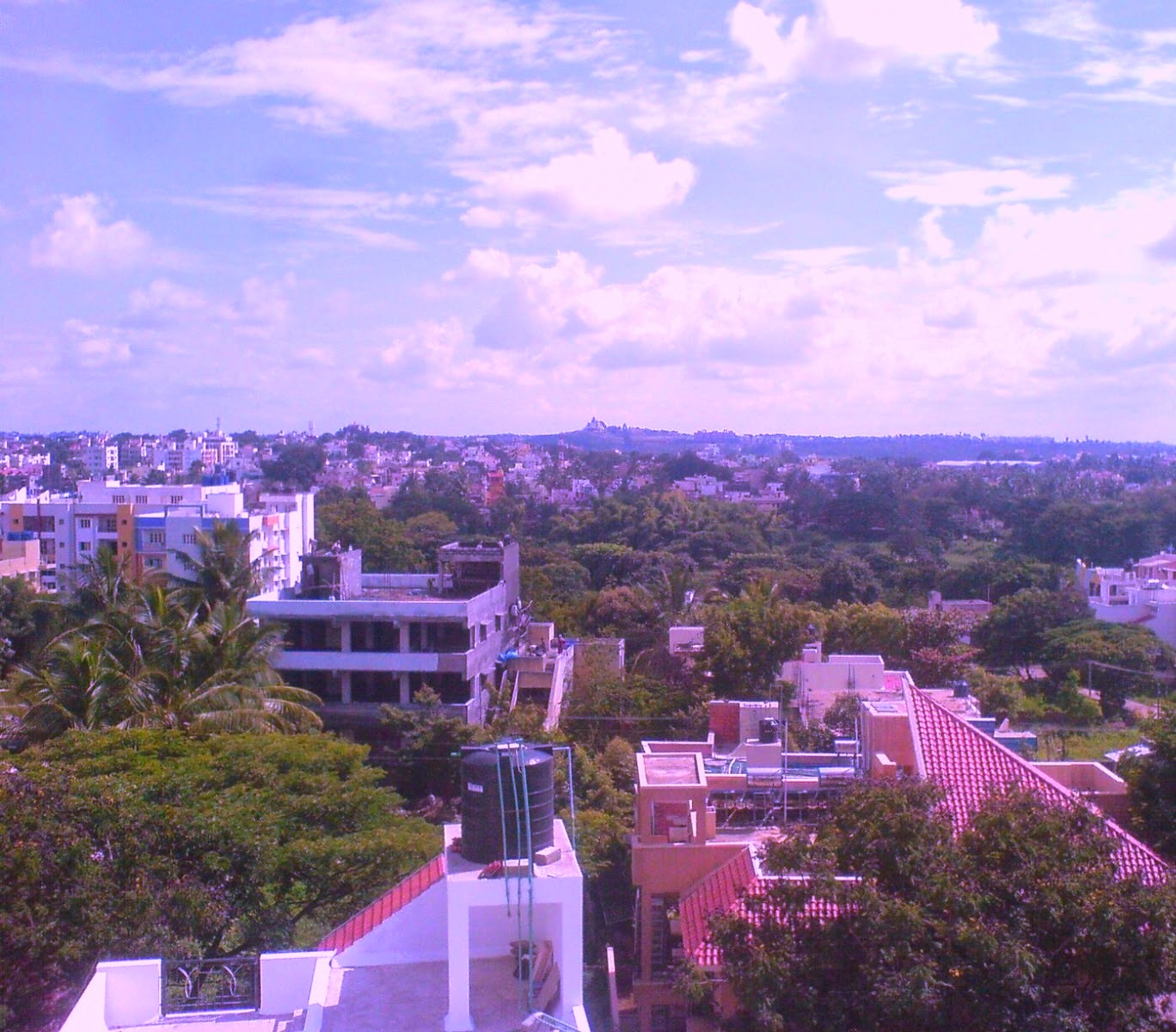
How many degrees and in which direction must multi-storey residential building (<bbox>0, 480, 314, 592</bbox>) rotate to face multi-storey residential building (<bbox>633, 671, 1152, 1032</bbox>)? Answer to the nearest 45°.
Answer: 0° — it already faces it

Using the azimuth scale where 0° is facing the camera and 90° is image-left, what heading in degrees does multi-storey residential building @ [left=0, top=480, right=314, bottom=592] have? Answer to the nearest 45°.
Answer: approximately 0°

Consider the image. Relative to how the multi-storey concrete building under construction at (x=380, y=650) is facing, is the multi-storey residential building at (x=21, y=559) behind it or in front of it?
behind

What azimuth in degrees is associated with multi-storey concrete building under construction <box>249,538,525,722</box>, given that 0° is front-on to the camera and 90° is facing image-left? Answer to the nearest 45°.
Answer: approximately 0°

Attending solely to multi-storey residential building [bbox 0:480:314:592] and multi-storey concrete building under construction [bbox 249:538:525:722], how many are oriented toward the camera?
2

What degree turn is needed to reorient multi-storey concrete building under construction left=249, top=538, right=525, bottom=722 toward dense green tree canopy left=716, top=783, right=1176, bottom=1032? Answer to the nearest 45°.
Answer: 0° — it already faces it

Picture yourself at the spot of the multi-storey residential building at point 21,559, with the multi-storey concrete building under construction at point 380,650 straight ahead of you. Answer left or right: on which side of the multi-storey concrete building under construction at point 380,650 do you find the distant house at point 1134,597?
left

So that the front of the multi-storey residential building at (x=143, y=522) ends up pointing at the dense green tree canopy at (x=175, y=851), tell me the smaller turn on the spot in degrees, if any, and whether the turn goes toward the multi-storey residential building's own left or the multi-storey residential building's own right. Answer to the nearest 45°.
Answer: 0° — it already faces it
